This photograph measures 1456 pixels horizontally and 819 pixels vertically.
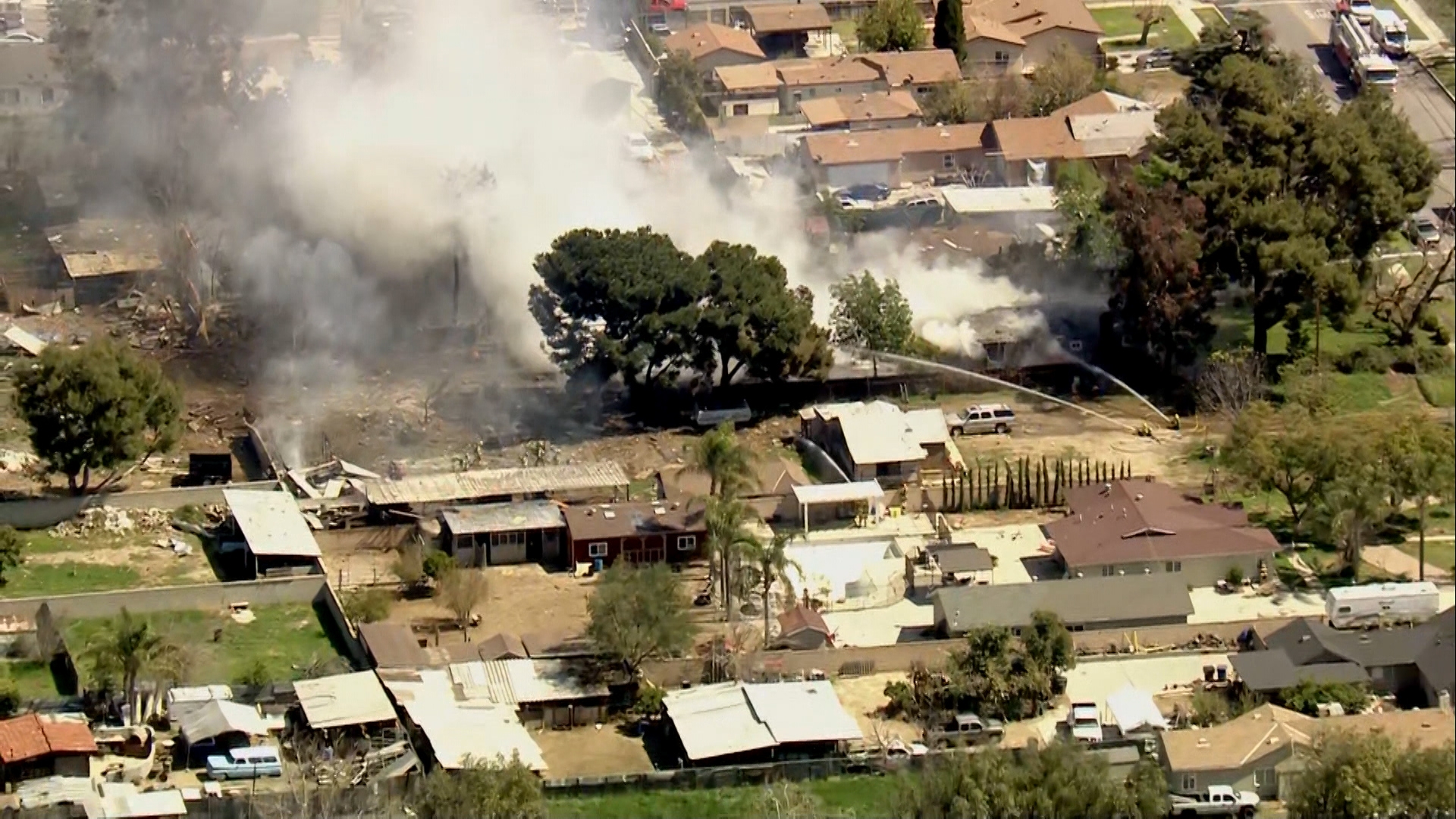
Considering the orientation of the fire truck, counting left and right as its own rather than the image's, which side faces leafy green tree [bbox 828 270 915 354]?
right

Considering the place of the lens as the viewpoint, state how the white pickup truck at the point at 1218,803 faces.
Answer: facing to the right of the viewer

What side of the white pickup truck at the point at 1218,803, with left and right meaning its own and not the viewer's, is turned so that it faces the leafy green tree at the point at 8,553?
back

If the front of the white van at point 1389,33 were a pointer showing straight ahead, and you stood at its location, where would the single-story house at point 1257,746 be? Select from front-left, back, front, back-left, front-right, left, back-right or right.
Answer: front-right

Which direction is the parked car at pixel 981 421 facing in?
to the viewer's left

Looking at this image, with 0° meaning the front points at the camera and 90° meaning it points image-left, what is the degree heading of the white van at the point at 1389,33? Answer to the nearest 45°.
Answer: approximately 315°

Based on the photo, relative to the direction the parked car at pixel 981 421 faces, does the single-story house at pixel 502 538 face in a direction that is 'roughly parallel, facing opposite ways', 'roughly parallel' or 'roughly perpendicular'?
roughly perpendicular

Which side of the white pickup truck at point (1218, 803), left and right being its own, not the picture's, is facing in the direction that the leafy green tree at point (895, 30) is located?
left

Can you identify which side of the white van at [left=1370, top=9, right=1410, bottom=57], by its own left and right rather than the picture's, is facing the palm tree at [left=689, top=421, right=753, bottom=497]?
right

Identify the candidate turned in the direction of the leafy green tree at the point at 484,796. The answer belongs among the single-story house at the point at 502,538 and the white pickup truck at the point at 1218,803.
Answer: the single-story house
